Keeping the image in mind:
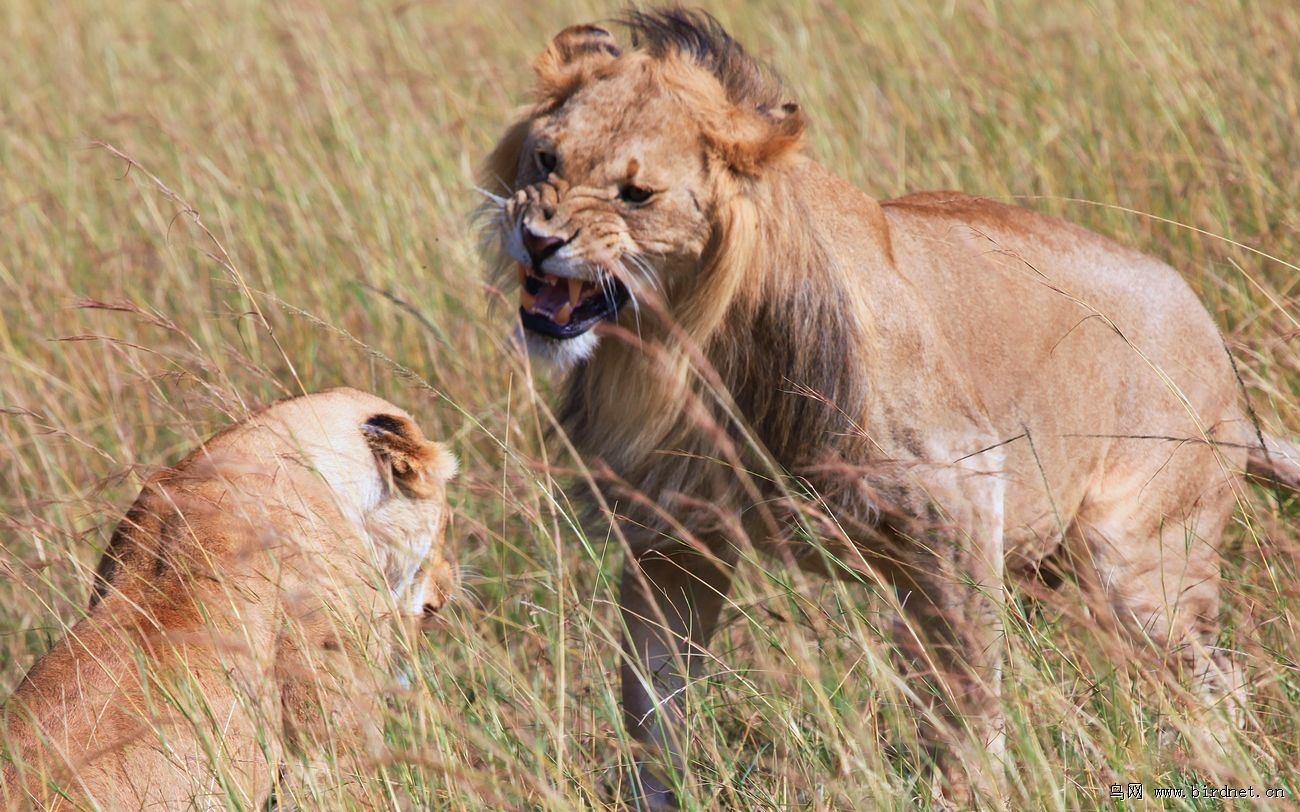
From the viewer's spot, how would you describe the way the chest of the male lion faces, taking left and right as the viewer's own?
facing the viewer and to the left of the viewer

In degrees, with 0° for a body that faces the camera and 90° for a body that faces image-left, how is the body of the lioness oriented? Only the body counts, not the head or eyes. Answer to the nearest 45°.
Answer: approximately 225°

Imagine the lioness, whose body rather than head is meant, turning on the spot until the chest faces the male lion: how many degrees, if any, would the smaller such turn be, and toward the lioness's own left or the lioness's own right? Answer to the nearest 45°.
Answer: approximately 45° to the lioness's own right

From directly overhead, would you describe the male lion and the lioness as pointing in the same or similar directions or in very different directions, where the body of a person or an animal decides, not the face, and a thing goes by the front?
very different directions

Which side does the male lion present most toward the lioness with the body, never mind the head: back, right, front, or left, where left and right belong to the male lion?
front
